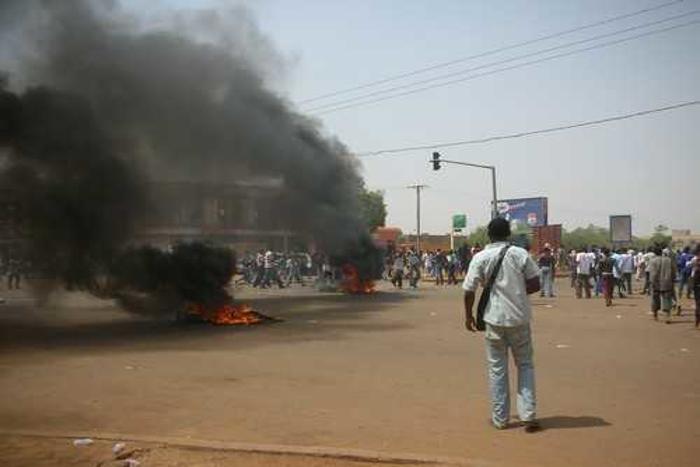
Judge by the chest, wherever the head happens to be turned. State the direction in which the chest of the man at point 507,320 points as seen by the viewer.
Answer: away from the camera

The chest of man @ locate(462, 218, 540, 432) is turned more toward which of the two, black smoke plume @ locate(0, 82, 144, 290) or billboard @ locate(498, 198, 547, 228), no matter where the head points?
the billboard

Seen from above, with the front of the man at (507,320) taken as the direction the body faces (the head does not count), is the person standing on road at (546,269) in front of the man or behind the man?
in front

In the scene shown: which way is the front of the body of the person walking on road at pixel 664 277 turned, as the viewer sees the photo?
away from the camera
